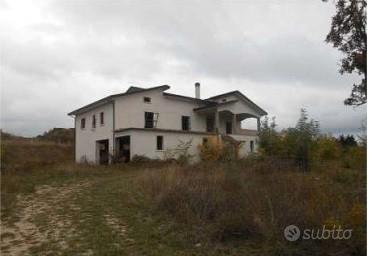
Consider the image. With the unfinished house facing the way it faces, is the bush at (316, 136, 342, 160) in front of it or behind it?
in front

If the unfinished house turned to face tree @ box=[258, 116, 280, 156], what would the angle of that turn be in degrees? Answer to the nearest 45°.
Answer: approximately 90° to its left

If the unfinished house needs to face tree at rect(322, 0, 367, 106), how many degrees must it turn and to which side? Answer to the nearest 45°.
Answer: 0° — it already faces it

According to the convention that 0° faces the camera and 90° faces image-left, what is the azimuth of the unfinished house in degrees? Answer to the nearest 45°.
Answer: approximately 315°
